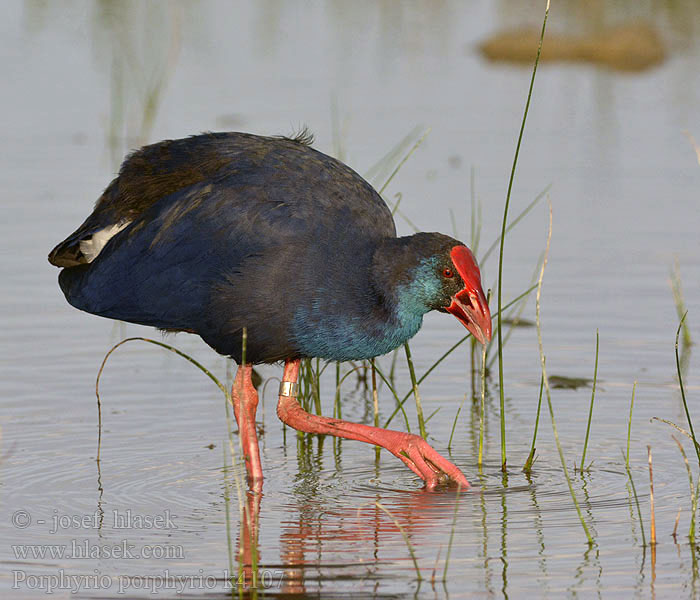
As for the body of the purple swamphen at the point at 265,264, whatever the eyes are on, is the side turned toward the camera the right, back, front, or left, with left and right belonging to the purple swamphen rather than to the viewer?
right
